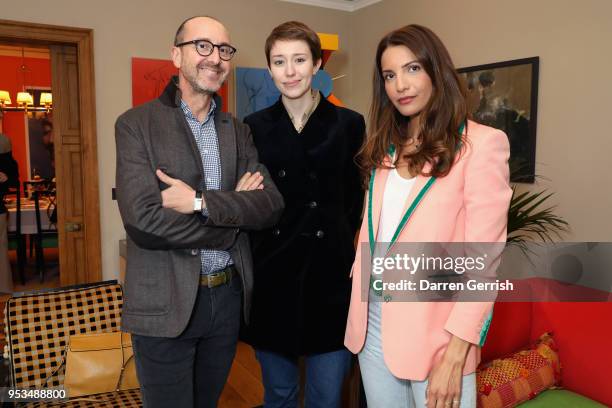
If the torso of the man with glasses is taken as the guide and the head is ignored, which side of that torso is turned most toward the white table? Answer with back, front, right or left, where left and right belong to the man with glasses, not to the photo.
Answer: back

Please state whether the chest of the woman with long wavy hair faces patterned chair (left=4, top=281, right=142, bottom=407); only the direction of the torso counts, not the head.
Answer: no

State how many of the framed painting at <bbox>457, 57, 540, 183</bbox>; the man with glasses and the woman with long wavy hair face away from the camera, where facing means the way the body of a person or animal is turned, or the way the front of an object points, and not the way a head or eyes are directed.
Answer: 0

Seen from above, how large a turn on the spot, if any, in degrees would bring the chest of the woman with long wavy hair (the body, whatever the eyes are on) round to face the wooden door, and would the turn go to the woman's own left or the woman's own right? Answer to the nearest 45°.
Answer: approximately 90° to the woman's own right

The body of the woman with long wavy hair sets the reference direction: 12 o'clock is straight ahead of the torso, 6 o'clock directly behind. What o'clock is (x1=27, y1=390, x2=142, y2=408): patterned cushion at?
The patterned cushion is roughly at 2 o'clock from the woman with long wavy hair.

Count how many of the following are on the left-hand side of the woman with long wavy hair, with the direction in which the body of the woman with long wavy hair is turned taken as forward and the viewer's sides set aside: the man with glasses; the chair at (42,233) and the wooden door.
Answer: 0

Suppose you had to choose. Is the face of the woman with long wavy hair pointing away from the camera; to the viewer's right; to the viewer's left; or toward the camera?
toward the camera

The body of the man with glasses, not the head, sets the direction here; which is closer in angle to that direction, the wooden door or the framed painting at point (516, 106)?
the framed painting

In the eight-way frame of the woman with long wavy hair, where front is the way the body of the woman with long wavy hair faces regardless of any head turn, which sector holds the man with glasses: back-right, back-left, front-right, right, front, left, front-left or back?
front-right

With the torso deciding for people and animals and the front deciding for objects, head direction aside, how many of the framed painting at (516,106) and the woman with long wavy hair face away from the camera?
0

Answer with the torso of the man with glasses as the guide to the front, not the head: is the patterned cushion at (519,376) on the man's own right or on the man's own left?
on the man's own left

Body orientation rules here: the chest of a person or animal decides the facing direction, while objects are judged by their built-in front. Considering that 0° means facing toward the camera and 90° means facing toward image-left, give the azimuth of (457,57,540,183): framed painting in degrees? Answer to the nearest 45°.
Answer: approximately 45°

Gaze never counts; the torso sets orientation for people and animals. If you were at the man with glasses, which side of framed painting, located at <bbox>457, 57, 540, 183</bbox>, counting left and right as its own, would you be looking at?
front

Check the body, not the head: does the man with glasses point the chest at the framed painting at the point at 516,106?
no

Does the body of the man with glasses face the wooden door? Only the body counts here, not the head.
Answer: no

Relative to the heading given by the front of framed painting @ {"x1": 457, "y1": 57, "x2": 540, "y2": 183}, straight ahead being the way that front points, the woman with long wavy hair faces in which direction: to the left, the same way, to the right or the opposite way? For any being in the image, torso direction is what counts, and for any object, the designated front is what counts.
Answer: the same way
